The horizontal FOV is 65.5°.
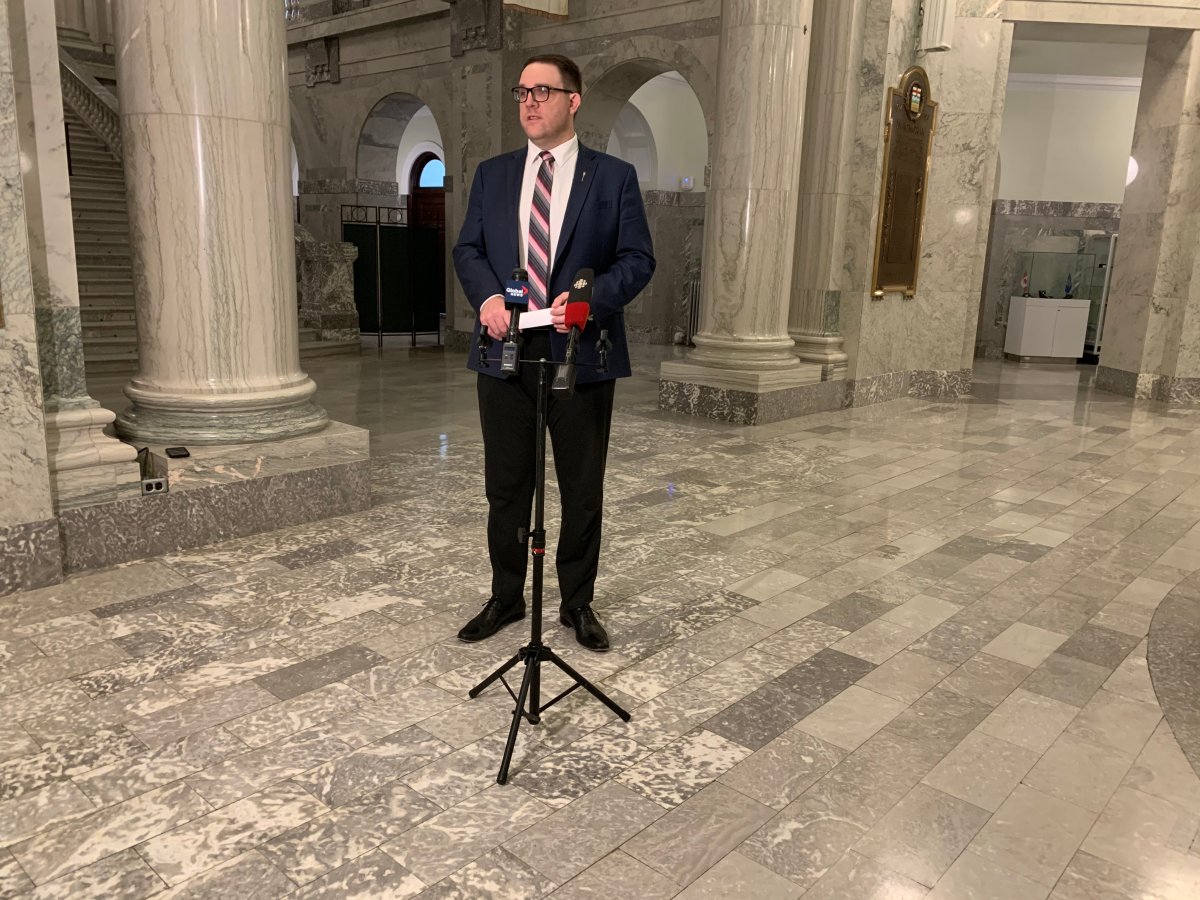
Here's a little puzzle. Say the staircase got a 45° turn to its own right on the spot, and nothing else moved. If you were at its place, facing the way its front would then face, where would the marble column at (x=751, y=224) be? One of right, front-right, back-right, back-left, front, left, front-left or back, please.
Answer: left

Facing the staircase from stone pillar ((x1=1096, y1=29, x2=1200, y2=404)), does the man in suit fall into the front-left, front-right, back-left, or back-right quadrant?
front-left

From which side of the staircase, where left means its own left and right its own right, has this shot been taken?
front

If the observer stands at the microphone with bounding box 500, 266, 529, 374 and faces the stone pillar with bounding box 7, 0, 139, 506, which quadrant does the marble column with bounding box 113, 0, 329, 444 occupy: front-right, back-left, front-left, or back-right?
front-right

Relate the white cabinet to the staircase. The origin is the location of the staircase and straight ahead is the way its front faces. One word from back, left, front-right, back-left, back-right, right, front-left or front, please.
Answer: left

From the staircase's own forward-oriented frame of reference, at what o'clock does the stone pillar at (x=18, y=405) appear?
The stone pillar is roughly at 12 o'clock from the staircase.

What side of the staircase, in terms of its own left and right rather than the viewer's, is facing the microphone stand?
front

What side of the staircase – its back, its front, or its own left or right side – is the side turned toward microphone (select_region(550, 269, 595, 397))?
front

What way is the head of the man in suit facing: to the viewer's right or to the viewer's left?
to the viewer's left

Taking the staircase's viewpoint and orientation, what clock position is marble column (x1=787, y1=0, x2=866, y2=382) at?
The marble column is roughly at 10 o'clock from the staircase.

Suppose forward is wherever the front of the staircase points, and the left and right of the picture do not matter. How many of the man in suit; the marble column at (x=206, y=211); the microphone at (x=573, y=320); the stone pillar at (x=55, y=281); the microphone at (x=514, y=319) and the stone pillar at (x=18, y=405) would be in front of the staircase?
6

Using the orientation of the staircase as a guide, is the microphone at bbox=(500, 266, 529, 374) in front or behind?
in front

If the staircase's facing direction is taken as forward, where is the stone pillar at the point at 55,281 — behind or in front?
in front

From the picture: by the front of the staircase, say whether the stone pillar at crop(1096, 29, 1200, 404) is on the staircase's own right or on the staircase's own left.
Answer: on the staircase's own left

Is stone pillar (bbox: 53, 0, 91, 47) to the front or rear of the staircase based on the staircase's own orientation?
to the rear

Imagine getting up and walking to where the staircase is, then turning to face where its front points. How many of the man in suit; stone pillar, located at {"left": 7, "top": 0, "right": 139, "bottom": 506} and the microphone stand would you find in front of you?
3
